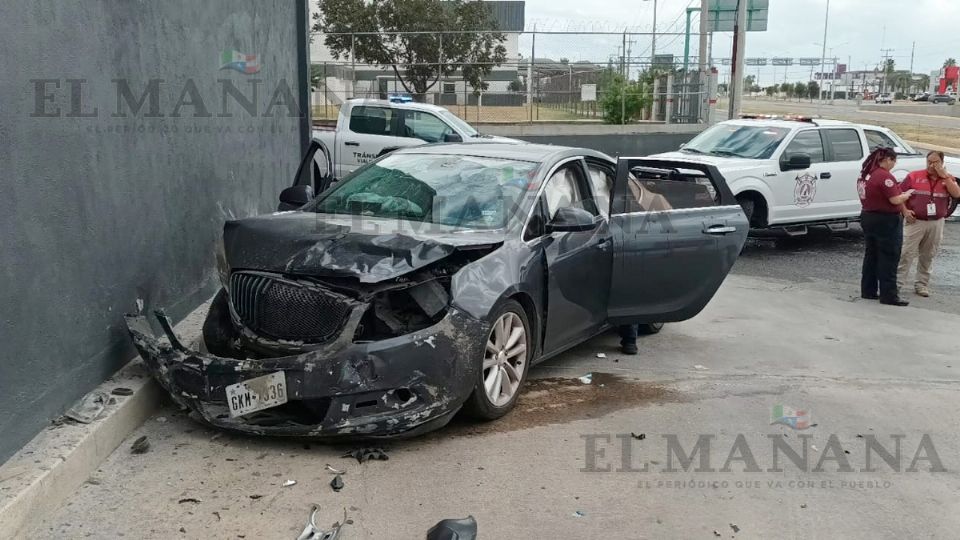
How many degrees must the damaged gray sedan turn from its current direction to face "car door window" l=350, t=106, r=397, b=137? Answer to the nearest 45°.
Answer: approximately 135° to its right

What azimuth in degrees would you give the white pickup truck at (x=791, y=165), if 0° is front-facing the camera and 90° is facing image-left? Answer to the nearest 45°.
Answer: approximately 45°

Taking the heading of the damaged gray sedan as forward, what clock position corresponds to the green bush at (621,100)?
The green bush is roughly at 5 o'clock from the damaged gray sedan.

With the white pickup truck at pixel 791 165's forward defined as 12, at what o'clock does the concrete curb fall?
The concrete curb is roughly at 11 o'clock from the white pickup truck.

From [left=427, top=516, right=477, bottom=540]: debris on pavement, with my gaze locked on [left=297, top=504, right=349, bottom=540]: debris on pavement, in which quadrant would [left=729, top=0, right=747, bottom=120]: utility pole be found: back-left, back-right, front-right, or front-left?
back-right

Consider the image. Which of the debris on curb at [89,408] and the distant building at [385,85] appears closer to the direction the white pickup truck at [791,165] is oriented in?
the debris on curb

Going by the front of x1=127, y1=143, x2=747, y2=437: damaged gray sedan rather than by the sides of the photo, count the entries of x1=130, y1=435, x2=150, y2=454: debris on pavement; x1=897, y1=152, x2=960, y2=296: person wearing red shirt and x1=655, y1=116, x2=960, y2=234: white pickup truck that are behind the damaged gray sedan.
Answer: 2

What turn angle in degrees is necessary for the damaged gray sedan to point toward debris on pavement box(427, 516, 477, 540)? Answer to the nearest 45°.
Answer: approximately 45° to its left

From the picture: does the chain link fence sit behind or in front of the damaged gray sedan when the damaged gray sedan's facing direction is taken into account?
behind

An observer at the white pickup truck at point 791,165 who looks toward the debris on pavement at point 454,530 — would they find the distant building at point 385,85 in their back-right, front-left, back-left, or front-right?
back-right

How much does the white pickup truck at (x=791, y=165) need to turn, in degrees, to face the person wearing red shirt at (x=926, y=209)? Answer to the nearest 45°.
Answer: approximately 90° to its left

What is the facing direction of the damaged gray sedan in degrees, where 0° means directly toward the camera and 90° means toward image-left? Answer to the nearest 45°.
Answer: approximately 45°
